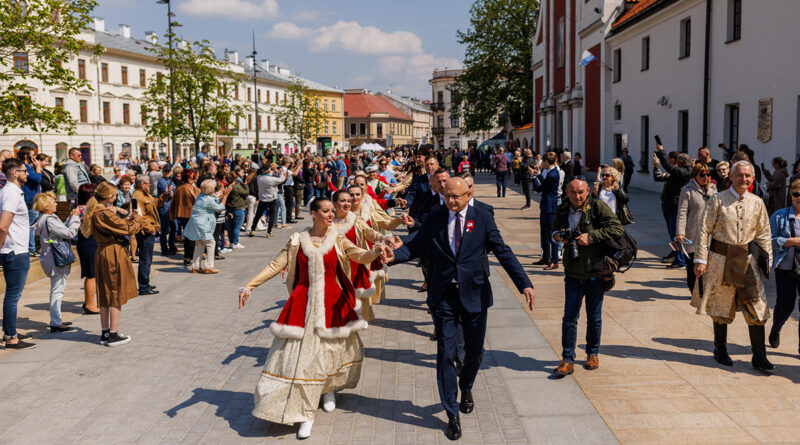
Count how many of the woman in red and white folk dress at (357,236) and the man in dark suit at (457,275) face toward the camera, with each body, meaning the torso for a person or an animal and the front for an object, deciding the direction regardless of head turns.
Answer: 2

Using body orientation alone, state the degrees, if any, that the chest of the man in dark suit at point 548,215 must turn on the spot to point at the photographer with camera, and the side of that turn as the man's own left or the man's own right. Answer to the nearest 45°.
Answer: approximately 90° to the man's own left

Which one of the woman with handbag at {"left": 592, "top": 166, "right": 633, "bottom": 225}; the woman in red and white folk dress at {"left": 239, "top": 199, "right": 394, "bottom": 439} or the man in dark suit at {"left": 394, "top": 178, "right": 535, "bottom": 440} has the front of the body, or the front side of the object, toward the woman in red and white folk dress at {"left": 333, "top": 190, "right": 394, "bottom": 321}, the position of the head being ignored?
the woman with handbag

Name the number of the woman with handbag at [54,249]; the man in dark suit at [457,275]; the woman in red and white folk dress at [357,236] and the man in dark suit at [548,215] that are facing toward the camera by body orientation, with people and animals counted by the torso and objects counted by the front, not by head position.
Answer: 2

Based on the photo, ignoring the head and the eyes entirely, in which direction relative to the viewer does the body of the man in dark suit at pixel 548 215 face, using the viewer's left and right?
facing to the left of the viewer

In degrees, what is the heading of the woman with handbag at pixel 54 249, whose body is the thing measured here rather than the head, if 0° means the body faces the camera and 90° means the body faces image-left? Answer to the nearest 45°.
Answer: approximately 270°

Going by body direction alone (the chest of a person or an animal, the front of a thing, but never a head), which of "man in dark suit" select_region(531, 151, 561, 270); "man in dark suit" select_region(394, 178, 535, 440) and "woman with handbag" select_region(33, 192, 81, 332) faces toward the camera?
"man in dark suit" select_region(394, 178, 535, 440)

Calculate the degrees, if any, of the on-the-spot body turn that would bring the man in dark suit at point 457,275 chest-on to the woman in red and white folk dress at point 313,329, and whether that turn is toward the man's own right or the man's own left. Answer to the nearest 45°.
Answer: approximately 90° to the man's own right

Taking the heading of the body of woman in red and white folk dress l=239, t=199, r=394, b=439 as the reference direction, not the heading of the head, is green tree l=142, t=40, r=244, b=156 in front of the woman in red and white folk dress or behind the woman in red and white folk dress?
behind

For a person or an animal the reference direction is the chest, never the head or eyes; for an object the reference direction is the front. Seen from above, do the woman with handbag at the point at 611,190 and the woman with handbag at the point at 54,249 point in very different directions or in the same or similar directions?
very different directions

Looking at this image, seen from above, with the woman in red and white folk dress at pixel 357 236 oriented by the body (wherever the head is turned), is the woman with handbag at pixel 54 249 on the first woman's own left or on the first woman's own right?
on the first woman's own right

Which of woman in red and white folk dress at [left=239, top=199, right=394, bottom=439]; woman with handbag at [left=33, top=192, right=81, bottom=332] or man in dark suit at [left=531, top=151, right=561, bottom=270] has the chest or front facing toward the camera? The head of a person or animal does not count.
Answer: the woman in red and white folk dress

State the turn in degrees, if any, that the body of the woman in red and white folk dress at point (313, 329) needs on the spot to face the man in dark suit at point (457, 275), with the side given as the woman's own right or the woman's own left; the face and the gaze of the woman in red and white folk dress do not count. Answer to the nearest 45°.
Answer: approximately 90° to the woman's own left

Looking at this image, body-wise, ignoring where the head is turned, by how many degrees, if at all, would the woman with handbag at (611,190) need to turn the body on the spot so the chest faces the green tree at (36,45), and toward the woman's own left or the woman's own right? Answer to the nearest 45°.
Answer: approximately 45° to the woman's own right
